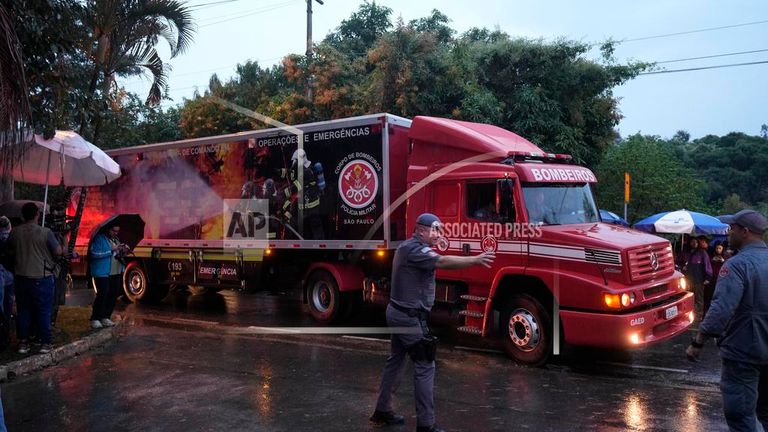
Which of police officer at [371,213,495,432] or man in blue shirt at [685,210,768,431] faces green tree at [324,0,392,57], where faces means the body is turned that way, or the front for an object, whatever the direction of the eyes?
the man in blue shirt

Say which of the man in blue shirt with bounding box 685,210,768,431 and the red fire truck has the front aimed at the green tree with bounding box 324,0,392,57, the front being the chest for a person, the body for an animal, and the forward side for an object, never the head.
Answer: the man in blue shirt

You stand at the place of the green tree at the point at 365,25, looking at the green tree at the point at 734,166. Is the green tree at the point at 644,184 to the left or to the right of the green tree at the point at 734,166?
right

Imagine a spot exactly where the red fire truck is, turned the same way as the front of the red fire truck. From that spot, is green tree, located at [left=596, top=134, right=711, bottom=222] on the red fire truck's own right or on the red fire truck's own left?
on the red fire truck's own left

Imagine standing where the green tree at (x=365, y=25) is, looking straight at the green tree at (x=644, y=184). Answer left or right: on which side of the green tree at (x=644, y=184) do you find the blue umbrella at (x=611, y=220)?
right

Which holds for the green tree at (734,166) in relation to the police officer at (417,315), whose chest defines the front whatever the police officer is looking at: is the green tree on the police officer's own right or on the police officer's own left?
on the police officer's own left

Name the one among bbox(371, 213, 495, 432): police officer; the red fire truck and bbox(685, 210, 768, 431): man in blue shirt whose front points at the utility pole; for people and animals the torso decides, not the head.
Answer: the man in blue shirt

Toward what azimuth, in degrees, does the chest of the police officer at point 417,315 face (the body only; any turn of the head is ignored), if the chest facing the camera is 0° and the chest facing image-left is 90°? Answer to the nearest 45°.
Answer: approximately 270°

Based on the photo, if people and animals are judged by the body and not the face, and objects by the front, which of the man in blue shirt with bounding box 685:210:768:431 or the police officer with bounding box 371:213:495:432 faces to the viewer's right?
the police officer

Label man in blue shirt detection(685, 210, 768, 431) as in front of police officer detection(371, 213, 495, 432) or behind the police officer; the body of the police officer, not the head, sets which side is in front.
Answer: in front

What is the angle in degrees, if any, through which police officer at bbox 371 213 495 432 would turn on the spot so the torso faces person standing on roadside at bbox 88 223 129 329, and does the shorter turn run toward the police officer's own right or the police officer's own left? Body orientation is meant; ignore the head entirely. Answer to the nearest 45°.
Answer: approximately 135° to the police officer's own left

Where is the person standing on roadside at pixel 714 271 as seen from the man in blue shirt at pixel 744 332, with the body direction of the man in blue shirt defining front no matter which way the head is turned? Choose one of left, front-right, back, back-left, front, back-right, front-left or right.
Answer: front-right

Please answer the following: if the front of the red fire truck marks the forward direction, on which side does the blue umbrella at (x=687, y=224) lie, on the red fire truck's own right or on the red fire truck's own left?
on the red fire truck's own left

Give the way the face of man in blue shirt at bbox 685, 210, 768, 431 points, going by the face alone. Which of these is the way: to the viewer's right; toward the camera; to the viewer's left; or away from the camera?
to the viewer's left

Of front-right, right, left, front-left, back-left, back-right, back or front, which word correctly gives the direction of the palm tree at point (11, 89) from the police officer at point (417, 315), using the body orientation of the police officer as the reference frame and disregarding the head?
back

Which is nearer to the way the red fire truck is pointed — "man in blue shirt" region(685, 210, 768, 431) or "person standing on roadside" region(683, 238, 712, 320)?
the man in blue shirt

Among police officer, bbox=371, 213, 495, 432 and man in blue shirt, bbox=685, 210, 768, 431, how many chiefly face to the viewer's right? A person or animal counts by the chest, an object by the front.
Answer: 1
